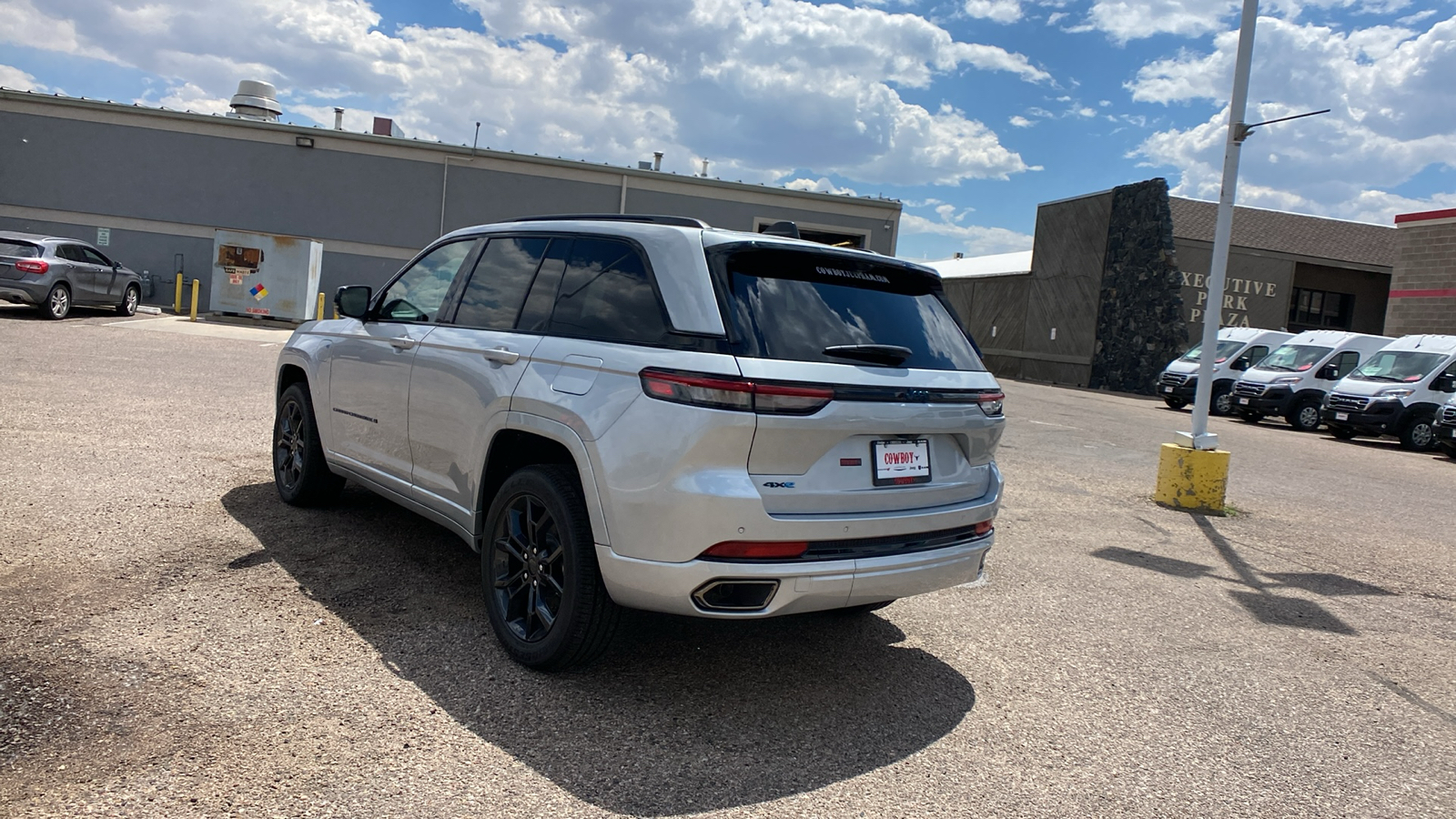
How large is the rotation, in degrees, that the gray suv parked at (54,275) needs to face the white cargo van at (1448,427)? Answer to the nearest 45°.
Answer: approximately 90° to its right

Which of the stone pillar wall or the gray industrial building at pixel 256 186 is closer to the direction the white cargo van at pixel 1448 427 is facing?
the gray industrial building

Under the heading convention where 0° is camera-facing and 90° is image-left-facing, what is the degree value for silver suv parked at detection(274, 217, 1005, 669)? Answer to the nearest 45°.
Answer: approximately 135°

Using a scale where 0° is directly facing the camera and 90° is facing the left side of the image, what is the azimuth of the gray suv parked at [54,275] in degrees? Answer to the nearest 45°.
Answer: approximately 225°

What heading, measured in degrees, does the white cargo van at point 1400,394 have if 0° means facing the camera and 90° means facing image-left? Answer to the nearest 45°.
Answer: approximately 45°

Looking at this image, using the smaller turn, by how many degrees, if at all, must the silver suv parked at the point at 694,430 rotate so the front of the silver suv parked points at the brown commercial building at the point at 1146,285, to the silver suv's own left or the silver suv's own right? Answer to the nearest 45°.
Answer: approximately 90° to the silver suv's own right

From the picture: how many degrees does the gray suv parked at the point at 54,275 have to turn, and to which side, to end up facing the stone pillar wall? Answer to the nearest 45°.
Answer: approximately 45° to its right

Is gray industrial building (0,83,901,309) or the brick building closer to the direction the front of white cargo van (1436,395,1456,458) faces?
the gray industrial building
